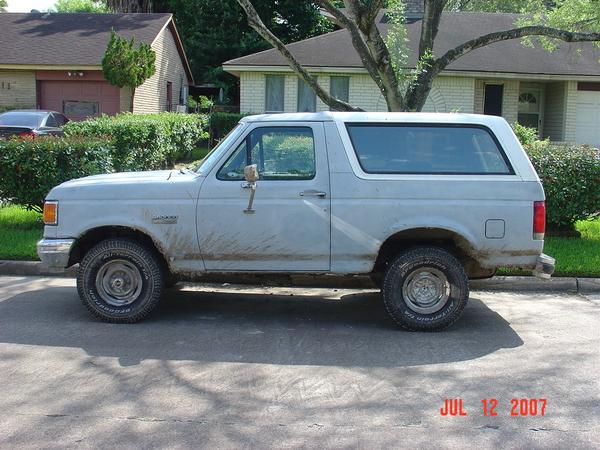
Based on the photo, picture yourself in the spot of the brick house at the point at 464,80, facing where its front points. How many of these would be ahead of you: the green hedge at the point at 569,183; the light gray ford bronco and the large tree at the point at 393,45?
3

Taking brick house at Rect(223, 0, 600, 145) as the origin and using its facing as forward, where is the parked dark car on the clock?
The parked dark car is roughly at 2 o'clock from the brick house.

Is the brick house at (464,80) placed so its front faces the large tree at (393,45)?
yes

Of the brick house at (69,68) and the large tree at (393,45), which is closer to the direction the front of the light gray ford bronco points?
the brick house

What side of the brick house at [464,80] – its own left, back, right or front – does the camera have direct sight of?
front

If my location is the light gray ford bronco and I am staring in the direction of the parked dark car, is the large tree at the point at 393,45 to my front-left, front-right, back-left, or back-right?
front-right

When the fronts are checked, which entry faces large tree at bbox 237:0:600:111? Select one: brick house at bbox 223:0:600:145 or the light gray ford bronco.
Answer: the brick house

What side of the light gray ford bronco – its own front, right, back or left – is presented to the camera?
left

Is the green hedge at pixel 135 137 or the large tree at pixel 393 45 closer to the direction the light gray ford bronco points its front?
the green hedge

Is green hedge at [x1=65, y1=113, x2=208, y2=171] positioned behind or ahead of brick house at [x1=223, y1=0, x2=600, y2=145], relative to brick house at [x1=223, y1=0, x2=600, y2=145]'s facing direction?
ahead

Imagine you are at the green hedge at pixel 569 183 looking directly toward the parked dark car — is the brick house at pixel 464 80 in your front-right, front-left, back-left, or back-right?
front-right

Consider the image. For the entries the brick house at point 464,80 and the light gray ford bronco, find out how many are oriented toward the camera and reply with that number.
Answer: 1

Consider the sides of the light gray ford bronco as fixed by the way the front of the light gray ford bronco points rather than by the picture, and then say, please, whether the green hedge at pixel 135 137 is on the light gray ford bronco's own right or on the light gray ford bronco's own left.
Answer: on the light gray ford bronco's own right

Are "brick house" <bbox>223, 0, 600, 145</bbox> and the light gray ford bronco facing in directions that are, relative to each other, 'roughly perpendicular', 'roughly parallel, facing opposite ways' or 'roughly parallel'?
roughly perpendicular

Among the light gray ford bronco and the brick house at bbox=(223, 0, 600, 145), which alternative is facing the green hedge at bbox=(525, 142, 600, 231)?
the brick house

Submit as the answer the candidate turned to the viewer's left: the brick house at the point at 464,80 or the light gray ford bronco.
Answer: the light gray ford bronco

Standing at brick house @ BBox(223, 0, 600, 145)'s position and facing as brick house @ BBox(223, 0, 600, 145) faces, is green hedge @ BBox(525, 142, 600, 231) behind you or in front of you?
in front
